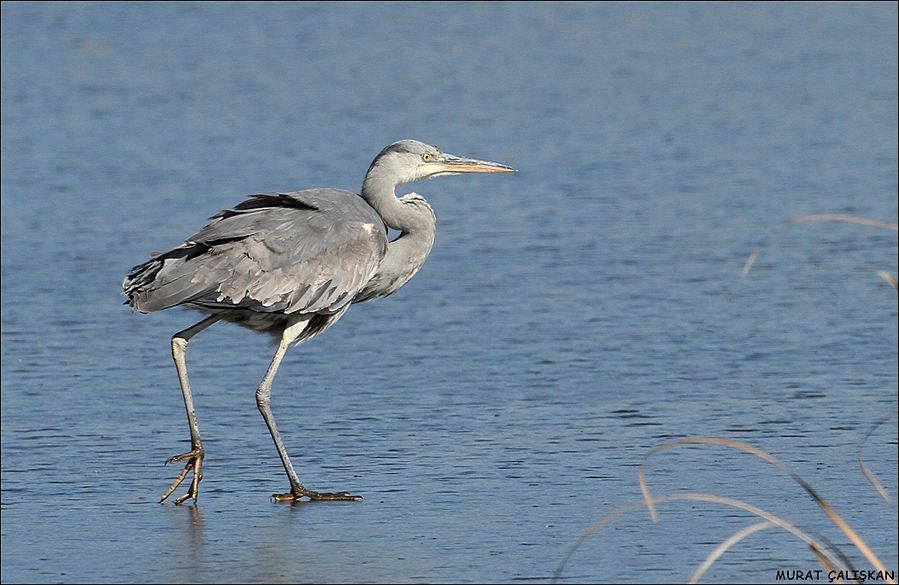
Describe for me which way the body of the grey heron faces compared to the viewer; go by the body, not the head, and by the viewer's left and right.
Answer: facing to the right of the viewer

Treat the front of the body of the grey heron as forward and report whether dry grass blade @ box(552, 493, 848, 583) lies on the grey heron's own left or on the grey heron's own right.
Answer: on the grey heron's own right

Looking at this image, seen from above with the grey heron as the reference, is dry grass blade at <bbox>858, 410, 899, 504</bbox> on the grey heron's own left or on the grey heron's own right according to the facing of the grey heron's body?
on the grey heron's own right
